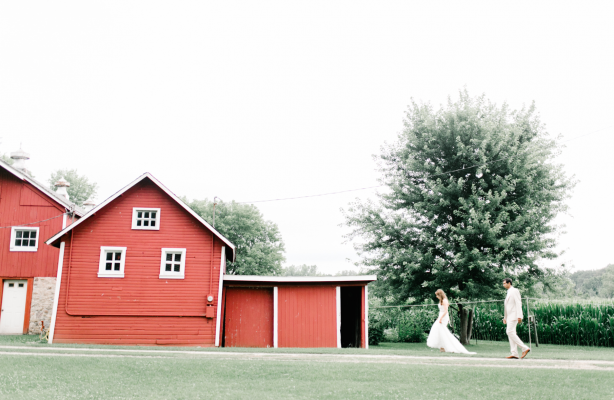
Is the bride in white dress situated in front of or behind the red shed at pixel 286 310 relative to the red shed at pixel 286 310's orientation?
in front

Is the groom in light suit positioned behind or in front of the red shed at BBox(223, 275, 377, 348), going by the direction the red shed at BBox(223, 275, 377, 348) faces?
in front

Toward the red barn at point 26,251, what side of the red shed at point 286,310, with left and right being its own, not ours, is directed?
right

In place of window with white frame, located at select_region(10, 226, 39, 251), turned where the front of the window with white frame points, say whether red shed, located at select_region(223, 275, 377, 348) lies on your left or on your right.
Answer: on your left

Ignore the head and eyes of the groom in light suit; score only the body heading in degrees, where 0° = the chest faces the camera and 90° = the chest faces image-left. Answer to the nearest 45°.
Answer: approximately 90°

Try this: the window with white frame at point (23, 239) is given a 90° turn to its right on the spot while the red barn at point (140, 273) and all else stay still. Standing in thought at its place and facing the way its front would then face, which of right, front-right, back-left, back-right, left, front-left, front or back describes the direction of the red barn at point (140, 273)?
back-left

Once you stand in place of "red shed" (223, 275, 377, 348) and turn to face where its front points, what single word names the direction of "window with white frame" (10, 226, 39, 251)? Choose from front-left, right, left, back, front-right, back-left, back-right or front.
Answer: right

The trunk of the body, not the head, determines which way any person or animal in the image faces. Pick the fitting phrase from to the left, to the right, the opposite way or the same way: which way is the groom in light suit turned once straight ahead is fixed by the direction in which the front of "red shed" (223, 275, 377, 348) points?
to the right

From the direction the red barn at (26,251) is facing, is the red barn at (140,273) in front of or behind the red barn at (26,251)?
in front

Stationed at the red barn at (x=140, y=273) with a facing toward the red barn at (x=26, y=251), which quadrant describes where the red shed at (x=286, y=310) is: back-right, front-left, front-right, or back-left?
back-right

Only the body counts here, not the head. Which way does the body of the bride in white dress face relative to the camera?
to the viewer's left

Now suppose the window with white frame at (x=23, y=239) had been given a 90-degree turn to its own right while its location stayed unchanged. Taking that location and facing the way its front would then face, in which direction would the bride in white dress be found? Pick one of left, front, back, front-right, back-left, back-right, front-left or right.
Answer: back-left
